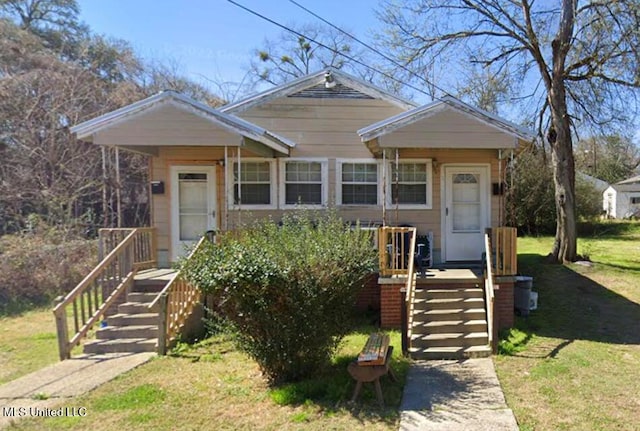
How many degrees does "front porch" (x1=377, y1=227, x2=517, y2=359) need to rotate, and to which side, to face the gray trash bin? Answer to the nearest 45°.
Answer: approximately 135° to its left

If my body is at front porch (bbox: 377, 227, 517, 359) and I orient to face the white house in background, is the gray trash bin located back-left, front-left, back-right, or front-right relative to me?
front-right

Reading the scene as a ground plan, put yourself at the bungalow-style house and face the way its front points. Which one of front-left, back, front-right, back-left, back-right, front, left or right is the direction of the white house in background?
back-left

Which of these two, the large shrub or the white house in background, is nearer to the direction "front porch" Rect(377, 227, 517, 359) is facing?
the large shrub

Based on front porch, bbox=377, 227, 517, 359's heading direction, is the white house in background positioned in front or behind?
behind

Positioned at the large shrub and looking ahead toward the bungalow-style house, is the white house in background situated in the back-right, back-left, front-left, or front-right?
front-right

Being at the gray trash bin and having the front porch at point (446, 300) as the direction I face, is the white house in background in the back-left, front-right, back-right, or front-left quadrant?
back-right

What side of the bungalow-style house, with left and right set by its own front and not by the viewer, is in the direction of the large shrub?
front

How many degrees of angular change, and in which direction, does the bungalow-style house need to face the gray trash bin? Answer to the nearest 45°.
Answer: approximately 45° to its left

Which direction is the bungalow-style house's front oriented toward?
toward the camera

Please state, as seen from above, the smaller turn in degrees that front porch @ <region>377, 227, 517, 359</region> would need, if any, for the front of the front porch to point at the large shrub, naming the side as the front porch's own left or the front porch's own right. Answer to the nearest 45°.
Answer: approximately 45° to the front porch's own right
